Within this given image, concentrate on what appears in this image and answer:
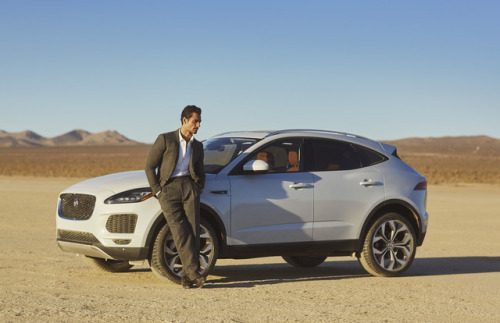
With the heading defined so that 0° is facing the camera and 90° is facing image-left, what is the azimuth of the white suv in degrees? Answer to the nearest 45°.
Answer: approximately 45°

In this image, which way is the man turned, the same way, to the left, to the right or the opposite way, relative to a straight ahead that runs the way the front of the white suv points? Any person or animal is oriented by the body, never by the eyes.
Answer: to the left

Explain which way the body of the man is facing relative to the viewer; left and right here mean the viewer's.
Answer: facing the viewer and to the right of the viewer
